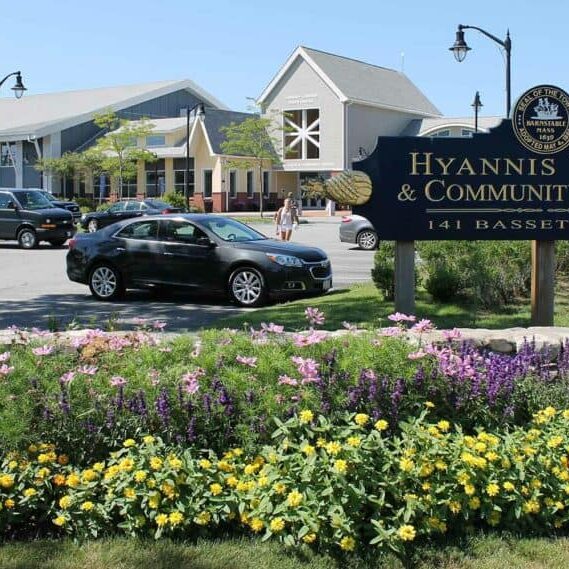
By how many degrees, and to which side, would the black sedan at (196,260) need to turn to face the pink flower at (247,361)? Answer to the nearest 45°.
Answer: approximately 45° to its right

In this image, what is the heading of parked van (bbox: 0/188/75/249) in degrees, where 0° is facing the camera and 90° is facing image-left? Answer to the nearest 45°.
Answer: approximately 315°

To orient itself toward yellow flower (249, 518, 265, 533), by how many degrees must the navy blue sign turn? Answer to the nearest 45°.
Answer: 0° — it already faces it

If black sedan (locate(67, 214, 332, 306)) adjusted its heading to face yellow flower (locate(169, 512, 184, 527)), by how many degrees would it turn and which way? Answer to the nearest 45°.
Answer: approximately 45° to its right

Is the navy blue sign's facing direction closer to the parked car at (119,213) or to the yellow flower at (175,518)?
the yellow flower

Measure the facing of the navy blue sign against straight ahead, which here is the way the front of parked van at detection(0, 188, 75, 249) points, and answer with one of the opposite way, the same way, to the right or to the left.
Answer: to the right

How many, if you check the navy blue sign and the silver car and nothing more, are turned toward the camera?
1
